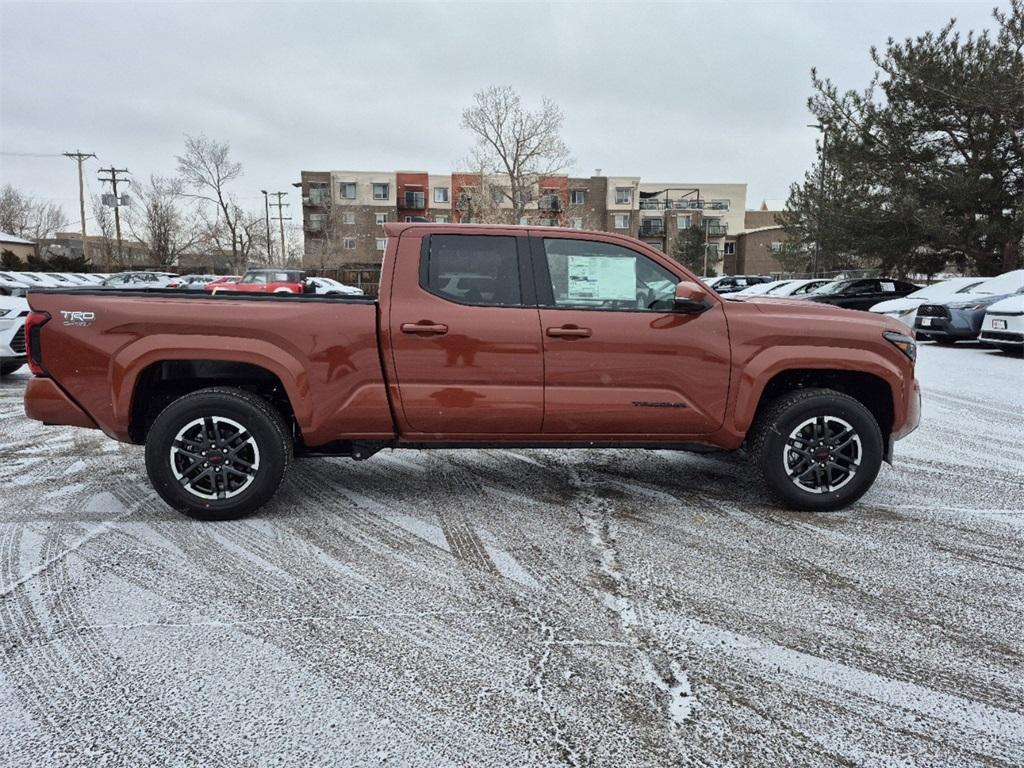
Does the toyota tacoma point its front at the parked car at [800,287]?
no

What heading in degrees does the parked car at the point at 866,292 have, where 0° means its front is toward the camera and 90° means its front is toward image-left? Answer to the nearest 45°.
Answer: approximately 45°

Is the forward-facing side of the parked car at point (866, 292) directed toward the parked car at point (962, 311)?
no

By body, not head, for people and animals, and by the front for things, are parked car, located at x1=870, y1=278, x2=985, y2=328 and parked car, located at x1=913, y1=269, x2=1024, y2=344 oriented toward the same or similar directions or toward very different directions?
same or similar directions

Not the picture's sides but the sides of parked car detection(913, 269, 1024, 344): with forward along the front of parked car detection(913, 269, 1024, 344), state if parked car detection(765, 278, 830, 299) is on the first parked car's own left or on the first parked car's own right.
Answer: on the first parked car's own right

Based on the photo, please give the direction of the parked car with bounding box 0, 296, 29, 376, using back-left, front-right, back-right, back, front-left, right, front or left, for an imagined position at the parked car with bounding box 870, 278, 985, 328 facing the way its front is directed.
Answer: front

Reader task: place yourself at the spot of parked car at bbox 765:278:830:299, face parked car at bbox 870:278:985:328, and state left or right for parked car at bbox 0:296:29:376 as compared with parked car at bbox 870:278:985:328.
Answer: right

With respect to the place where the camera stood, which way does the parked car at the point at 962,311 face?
facing the viewer and to the left of the viewer

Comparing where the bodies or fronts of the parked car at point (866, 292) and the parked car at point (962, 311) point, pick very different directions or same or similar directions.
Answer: same or similar directions

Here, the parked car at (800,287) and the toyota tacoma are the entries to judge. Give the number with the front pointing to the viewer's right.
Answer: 1

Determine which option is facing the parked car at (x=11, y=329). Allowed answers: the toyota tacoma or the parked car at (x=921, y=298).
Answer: the parked car at (x=921, y=298)

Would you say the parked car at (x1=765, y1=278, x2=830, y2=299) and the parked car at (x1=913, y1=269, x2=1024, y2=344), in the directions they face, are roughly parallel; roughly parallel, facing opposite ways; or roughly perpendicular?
roughly parallel

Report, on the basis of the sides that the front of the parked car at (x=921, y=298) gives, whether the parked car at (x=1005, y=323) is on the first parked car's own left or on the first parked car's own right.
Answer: on the first parked car's own left

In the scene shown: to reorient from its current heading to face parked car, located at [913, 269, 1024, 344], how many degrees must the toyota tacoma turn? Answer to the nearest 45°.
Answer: approximately 45° to its left

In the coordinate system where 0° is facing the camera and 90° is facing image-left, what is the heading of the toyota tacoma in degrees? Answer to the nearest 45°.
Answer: approximately 270°

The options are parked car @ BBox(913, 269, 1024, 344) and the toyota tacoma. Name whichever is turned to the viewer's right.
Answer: the toyota tacoma

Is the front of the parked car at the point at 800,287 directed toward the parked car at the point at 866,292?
no

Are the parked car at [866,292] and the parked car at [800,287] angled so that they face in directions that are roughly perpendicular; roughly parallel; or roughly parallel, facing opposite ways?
roughly parallel

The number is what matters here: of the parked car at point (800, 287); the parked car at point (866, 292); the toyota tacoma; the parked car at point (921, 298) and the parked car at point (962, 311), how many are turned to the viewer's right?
1
